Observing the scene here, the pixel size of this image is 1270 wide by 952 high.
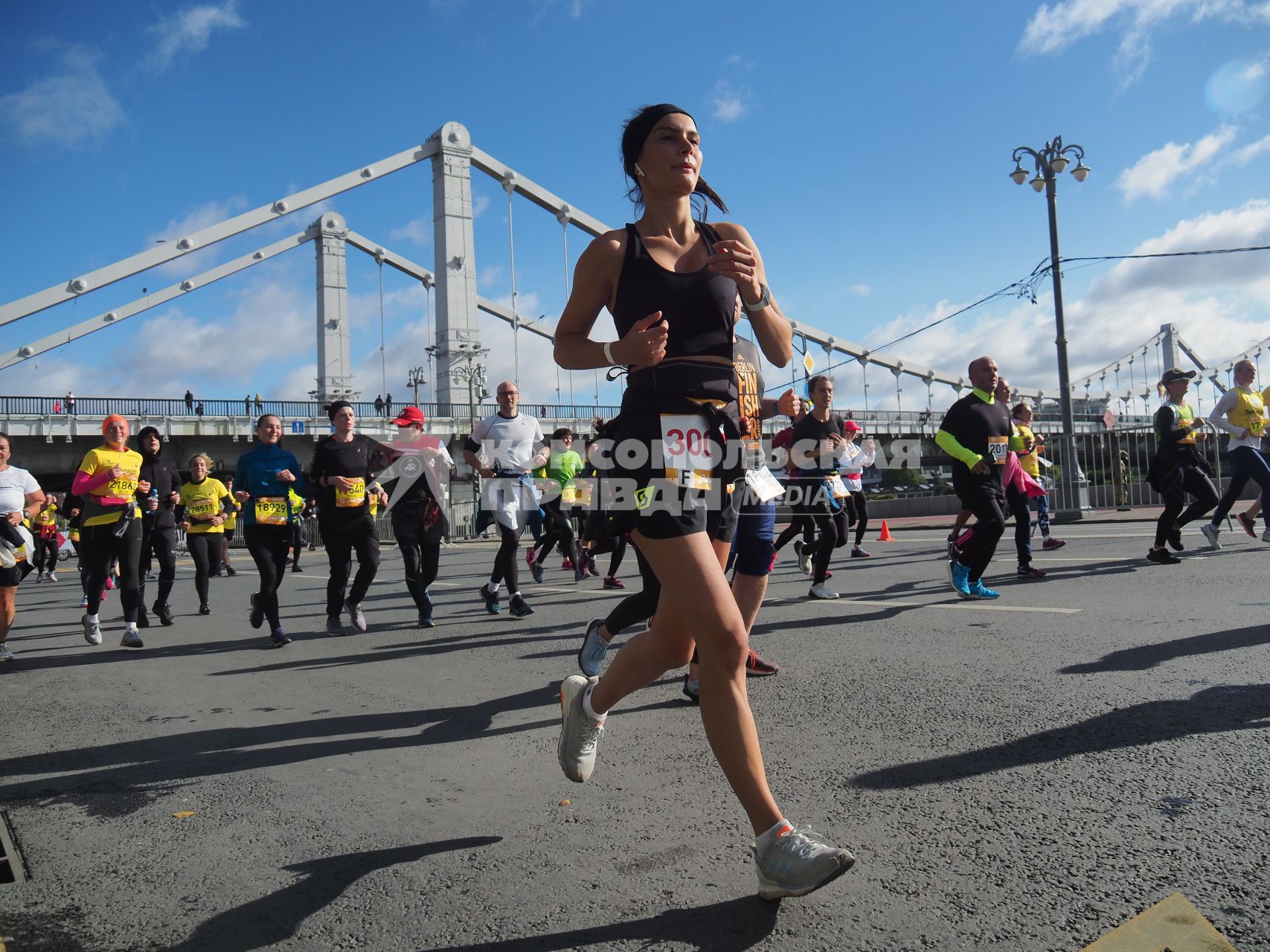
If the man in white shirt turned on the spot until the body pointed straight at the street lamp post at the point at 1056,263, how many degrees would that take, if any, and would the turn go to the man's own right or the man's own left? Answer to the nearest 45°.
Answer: approximately 135° to the man's own left

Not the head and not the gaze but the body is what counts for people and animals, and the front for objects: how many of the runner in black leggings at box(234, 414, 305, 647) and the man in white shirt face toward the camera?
2

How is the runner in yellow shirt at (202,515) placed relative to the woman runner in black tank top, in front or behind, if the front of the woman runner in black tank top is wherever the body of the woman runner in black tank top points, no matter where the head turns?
behind

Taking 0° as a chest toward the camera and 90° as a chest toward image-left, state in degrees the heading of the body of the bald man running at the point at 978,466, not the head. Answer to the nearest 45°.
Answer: approximately 315°

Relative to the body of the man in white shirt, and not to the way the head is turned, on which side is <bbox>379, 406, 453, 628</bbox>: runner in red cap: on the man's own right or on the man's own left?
on the man's own right

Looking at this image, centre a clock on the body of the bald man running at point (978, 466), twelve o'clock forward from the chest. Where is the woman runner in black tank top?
The woman runner in black tank top is roughly at 2 o'clock from the bald man running.

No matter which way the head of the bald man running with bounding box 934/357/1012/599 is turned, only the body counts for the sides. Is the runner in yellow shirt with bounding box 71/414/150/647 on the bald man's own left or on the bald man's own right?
on the bald man's own right

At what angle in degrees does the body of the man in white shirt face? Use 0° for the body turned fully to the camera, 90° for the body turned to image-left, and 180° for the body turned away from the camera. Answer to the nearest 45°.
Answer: approximately 0°

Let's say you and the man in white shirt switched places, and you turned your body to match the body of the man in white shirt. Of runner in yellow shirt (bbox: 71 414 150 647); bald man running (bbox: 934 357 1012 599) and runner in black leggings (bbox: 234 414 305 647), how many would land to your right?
2
